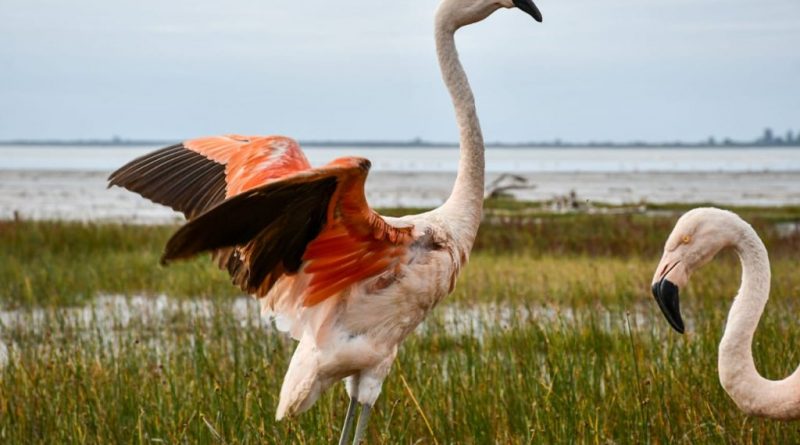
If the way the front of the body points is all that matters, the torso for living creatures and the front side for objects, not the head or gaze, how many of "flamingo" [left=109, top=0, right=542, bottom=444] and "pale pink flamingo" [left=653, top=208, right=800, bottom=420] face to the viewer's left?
1

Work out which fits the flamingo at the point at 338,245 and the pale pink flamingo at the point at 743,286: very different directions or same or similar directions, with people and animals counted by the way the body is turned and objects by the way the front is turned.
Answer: very different directions

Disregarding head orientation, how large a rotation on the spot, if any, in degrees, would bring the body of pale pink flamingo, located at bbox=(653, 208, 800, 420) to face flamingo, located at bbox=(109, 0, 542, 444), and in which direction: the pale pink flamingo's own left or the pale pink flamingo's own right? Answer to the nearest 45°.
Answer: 0° — it already faces it

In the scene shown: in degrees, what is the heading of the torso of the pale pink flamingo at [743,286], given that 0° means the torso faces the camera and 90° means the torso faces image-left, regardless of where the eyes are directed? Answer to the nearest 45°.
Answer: approximately 90°

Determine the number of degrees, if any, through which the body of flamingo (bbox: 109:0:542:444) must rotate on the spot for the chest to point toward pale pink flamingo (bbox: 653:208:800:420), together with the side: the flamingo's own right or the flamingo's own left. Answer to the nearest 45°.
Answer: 0° — it already faces it

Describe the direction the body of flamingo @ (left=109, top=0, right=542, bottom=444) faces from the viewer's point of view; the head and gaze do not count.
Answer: to the viewer's right
